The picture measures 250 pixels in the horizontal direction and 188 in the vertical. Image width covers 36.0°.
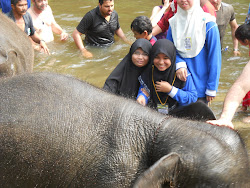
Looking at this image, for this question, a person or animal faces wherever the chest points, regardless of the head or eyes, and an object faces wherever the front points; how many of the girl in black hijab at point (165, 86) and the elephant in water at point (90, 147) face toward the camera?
1

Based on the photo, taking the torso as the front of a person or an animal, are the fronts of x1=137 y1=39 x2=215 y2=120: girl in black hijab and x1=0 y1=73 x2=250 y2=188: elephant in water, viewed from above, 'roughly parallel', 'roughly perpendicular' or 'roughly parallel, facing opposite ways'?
roughly perpendicular

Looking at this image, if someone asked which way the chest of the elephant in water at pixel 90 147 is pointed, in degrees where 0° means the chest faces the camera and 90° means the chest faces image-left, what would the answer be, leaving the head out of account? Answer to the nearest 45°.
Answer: approximately 270°

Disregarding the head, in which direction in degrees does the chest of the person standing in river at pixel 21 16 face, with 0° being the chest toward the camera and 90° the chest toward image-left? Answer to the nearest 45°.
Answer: approximately 315°

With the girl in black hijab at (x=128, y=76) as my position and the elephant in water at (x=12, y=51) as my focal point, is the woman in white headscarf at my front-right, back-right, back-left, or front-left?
back-right
